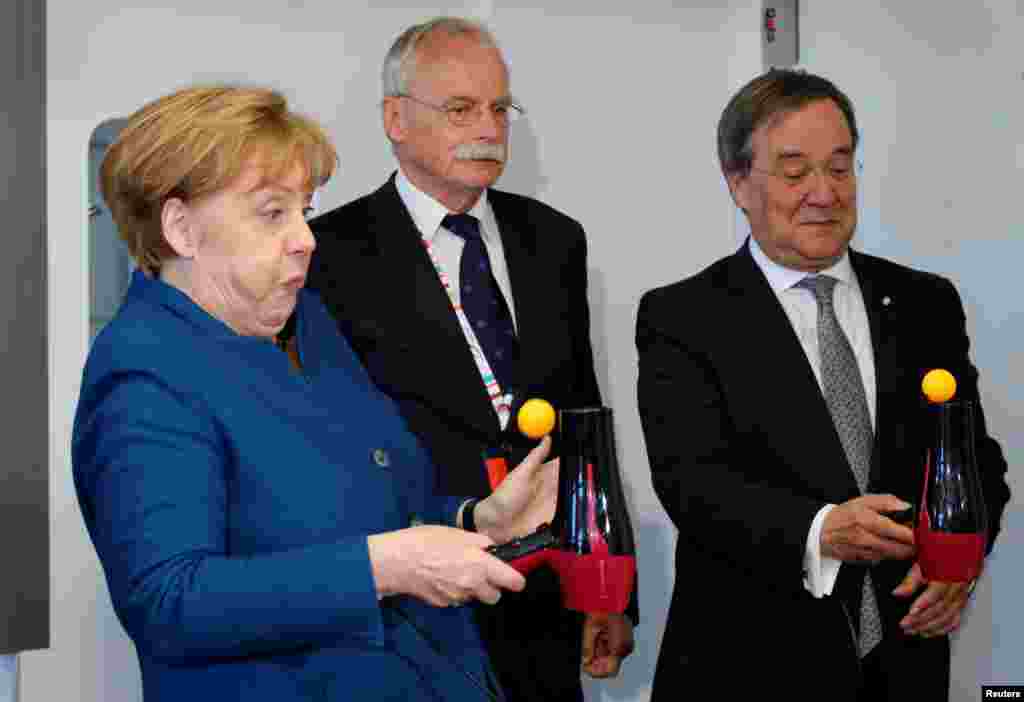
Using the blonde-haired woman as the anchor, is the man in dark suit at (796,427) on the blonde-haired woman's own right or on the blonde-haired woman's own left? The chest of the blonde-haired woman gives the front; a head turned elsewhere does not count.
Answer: on the blonde-haired woman's own left

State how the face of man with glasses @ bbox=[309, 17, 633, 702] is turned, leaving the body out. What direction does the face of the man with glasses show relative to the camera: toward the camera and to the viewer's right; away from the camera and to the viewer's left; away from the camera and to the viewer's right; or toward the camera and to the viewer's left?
toward the camera and to the viewer's right

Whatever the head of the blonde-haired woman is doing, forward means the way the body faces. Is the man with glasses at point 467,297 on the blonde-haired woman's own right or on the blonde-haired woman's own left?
on the blonde-haired woman's own left

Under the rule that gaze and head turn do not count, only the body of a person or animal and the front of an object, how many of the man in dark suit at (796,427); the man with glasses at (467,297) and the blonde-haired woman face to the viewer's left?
0

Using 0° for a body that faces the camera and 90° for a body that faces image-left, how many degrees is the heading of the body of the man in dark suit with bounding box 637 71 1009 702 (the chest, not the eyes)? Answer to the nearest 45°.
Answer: approximately 315°

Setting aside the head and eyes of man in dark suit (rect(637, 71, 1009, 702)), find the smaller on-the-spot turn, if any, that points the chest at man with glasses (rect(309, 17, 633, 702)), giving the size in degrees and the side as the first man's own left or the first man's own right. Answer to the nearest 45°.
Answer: approximately 135° to the first man's own right

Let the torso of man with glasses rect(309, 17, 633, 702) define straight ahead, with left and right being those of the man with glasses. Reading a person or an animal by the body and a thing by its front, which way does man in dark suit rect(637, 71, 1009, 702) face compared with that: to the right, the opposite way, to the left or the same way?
the same way

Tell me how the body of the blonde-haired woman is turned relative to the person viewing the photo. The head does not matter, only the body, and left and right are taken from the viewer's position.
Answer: facing the viewer and to the right of the viewer

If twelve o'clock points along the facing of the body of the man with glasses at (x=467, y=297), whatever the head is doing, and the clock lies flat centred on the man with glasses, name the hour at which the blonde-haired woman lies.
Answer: The blonde-haired woman is roughly at 2 o'clock from the man with glasses.

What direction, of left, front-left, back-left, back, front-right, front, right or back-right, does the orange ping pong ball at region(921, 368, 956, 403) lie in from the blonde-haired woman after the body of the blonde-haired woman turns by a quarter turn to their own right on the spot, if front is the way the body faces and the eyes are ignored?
back-left

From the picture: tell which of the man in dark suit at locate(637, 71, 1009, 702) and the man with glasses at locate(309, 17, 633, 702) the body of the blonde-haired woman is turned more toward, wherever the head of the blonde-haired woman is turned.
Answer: the man in dark suit

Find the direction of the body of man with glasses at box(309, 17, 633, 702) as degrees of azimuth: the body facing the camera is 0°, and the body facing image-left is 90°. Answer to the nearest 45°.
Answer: approximately 315°

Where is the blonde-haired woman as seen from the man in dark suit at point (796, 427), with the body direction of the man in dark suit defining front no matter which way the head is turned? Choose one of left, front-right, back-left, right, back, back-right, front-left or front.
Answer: right
